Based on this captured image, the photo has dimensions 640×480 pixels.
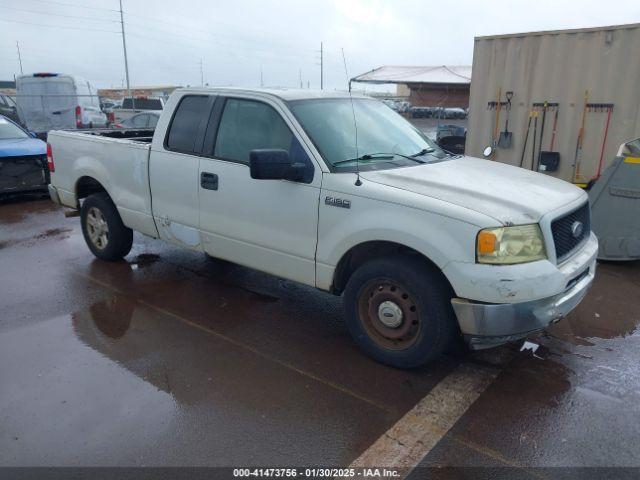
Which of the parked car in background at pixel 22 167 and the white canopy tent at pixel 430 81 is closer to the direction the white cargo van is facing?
the white canopy tent

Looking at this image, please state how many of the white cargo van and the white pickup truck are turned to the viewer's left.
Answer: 0

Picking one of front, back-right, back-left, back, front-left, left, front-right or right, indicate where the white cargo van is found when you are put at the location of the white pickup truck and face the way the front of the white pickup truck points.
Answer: back

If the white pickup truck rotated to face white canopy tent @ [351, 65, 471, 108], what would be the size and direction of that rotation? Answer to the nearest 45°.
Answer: approximately 135° to its left

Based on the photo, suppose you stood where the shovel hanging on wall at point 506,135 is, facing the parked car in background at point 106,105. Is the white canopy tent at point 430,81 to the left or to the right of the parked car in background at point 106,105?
right

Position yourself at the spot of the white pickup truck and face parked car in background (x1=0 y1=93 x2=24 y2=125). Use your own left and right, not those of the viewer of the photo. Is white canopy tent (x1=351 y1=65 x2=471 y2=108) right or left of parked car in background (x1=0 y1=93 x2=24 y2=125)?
right

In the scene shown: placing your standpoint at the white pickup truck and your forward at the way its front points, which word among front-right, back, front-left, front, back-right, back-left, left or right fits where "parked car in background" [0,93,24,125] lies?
back

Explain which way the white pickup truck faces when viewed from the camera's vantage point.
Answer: facing the viewer and to the right of the viewer

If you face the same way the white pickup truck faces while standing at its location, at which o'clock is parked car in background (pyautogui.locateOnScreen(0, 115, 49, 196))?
The parked car in background is roughly at 6 o'clock from the white pickup truck.

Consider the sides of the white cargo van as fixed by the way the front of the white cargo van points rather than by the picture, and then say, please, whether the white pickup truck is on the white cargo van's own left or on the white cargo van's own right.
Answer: on the white cargo van's own right

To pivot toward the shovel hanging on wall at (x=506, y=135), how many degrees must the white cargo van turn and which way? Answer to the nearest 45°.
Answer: approximately 90° to its right

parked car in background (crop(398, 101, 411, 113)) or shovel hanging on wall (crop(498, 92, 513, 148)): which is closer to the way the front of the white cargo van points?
the parked car in background

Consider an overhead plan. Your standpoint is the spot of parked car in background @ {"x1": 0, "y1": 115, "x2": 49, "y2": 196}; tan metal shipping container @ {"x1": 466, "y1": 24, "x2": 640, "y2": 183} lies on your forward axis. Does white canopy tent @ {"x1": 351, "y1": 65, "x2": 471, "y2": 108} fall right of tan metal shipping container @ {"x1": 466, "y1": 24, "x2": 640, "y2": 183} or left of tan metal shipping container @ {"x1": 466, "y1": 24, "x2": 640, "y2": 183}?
left

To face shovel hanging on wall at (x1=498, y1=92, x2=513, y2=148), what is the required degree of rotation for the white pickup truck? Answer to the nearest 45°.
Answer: approximately 90° to its left
